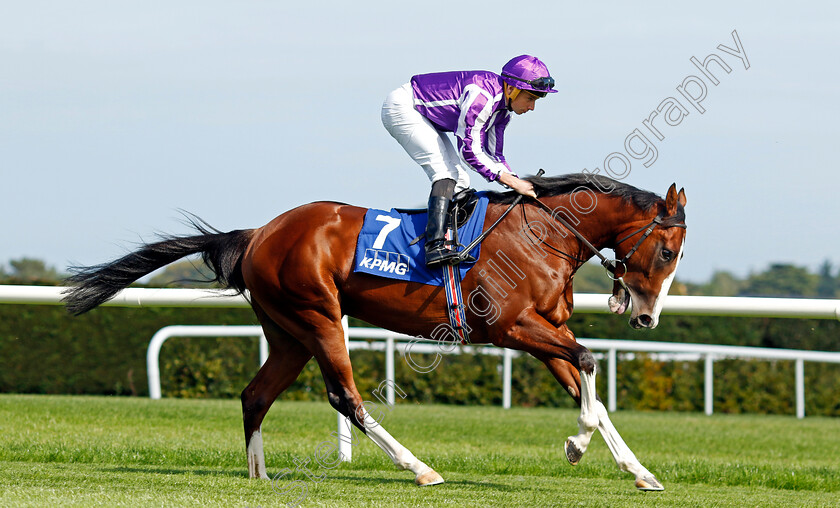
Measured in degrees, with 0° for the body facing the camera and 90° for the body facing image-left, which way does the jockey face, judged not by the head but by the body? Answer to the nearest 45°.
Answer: approximately 270°

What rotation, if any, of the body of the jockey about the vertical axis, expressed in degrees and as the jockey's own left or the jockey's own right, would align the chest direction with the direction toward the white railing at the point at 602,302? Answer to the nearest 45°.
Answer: approximately 45° to the jockey's own left

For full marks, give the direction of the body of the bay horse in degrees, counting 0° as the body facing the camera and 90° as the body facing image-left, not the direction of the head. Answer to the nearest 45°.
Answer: approximately 270°
